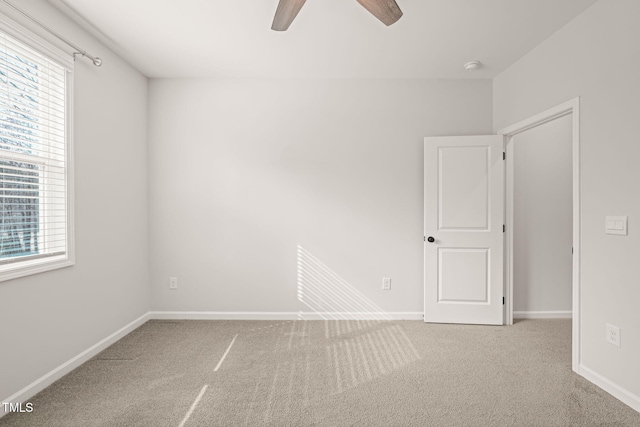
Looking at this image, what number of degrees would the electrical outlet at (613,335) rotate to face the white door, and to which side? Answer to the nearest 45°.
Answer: approximately 90° to its right

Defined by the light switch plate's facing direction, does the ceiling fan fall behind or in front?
in front

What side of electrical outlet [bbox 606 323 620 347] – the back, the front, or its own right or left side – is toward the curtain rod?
front

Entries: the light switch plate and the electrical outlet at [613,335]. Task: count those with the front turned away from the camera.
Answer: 0

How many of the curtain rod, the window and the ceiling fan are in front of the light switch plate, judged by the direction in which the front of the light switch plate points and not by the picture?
3

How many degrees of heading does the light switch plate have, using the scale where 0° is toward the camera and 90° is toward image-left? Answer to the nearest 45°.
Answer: approximately 45°

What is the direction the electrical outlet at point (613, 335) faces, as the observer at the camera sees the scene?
facing the viewer and to the left of the viewer

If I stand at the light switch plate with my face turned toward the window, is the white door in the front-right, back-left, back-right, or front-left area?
front-right

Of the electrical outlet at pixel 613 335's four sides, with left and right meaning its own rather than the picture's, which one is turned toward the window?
front
